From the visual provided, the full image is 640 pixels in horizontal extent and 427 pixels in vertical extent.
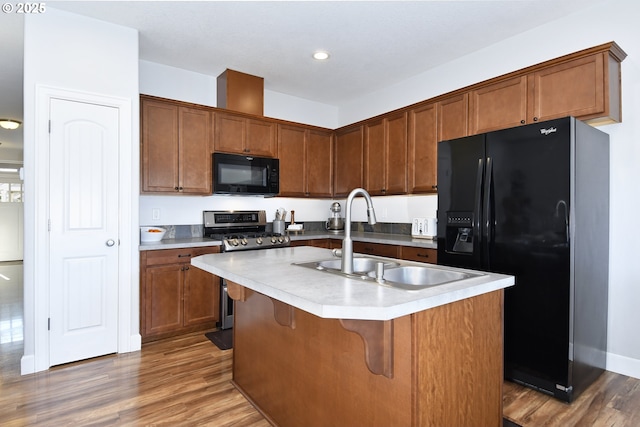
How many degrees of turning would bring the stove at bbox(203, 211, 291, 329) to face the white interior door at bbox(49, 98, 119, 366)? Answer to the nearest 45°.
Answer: approximately 90° to its right

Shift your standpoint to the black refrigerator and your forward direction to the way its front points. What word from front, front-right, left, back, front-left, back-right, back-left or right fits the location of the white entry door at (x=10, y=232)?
front-right

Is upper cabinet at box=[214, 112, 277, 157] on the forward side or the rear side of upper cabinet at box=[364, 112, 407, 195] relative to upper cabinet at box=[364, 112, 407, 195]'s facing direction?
on the forward side

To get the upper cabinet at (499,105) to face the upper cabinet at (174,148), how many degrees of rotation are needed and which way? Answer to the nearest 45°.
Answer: approximately 45° to its right

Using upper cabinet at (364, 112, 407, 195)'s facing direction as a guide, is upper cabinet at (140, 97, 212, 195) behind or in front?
in front

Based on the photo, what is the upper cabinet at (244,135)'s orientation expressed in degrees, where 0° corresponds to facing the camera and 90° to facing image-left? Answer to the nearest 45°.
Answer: approximately 315°

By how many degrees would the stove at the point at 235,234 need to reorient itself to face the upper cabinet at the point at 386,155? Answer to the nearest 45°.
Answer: approximately 45° to its left
